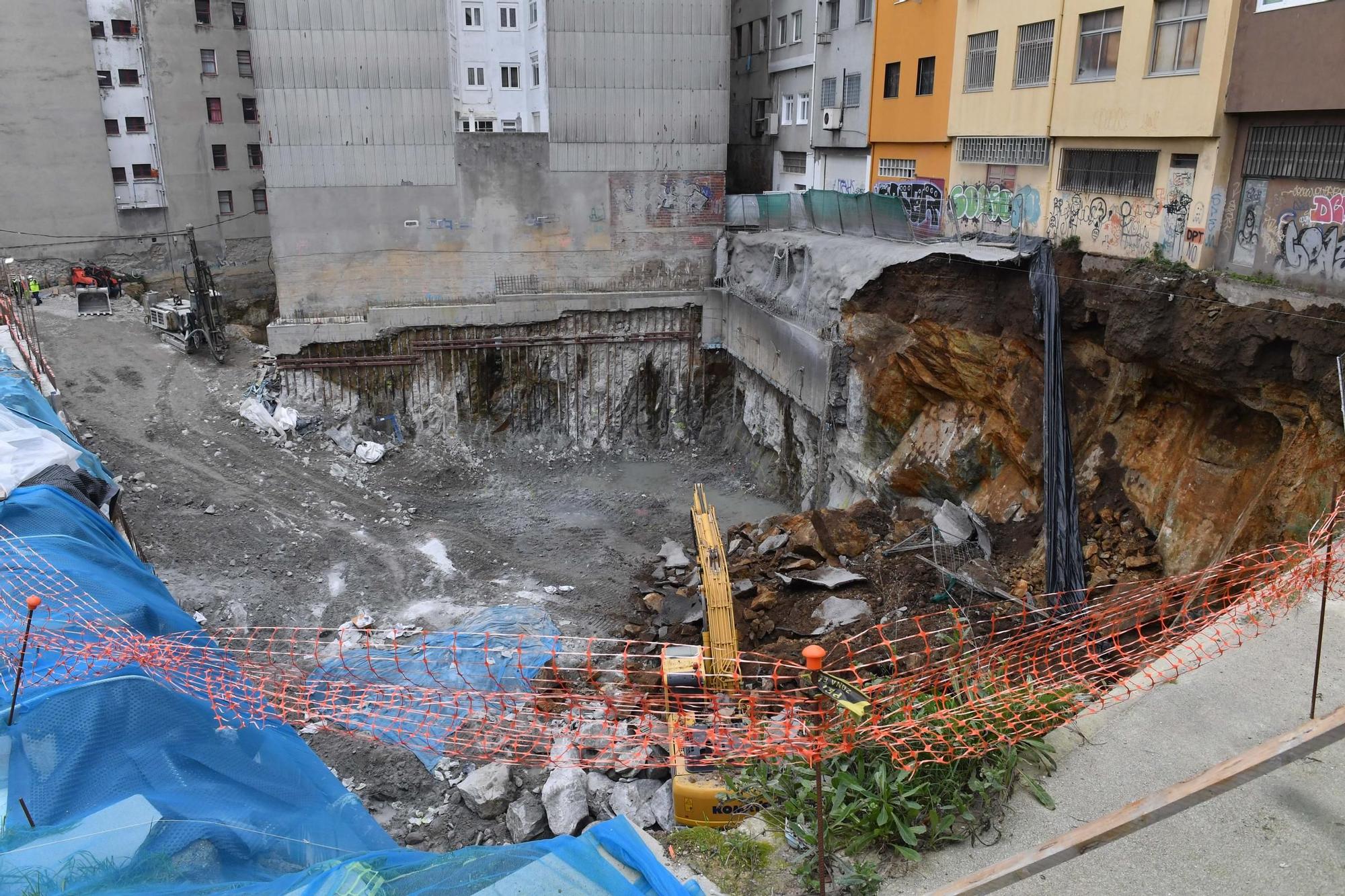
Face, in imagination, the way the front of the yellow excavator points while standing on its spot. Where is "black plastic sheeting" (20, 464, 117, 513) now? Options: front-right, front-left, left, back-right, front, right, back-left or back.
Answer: left

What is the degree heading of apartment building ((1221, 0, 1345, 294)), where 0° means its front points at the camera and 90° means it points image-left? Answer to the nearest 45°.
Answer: approximately 45°

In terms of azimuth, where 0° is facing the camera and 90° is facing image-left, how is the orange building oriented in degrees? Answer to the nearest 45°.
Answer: approximately 45°

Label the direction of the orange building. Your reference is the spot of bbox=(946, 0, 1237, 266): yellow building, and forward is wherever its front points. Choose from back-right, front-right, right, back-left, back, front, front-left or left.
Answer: right

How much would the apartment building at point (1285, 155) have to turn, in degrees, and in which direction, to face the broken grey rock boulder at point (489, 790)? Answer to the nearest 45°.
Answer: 0° — it already faces it

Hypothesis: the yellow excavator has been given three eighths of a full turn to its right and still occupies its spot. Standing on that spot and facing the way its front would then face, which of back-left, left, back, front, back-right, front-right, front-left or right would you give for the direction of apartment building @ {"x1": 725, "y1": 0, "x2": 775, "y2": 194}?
back-left

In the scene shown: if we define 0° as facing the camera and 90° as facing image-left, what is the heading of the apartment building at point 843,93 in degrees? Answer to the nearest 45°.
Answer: approximately 45°

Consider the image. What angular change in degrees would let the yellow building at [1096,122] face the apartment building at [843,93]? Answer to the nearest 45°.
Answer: approximately 90° to its right

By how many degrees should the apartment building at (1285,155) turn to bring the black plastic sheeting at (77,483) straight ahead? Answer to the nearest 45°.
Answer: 0° — it already faces it

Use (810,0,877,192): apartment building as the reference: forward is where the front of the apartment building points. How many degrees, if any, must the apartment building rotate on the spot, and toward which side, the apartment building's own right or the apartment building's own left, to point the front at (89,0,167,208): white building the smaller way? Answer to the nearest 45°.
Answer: approximately 45° to the apartment building's own right

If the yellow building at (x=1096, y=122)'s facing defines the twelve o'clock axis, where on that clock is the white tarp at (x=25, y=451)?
The white tarp is roughly at 12 o'clock from the yellow building.

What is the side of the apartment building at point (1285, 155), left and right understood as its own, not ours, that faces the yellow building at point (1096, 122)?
right

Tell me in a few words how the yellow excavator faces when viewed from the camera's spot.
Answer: facing away from the viewer
